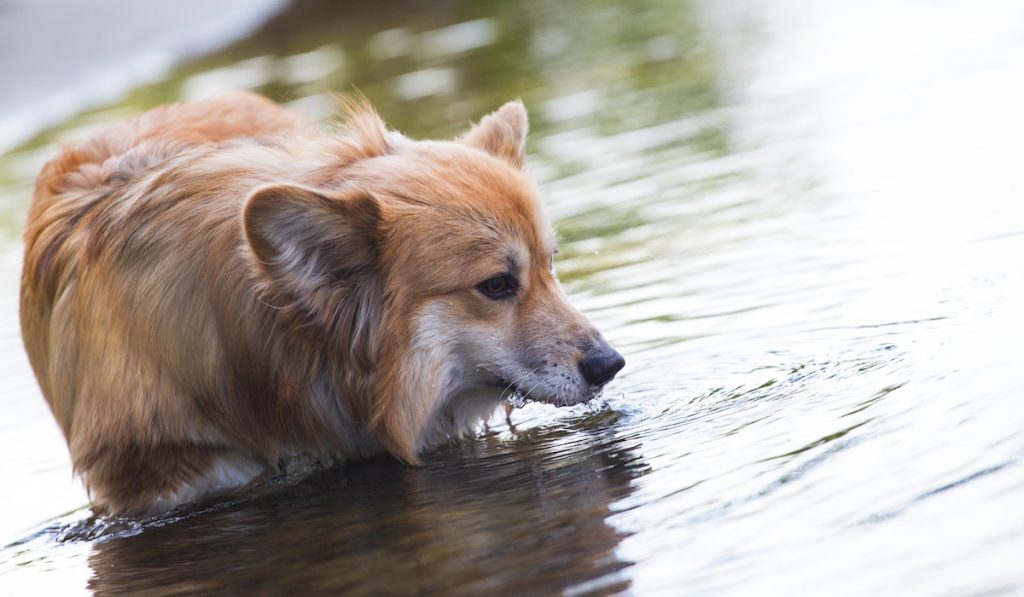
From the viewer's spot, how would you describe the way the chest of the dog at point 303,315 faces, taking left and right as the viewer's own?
facing the viewer and to the right of the viewer
